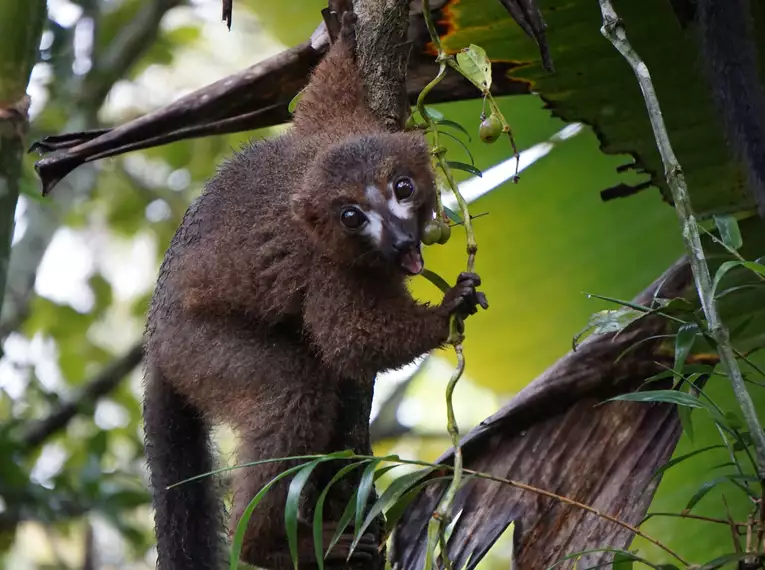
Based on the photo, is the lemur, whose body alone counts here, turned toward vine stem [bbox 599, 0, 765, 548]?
no

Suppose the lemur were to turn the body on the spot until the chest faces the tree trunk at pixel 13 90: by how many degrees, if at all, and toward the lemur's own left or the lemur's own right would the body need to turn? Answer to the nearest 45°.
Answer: approximately 135° to the lemur's own right
